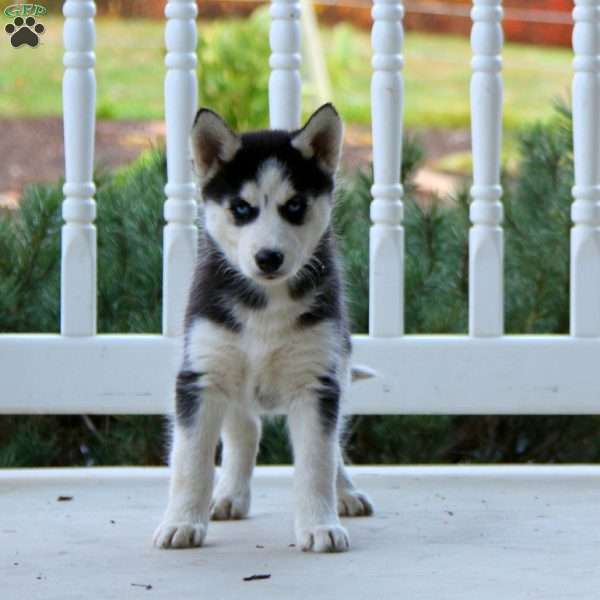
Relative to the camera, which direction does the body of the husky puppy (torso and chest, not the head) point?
toward the camera

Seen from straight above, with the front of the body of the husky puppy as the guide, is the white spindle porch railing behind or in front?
behind
